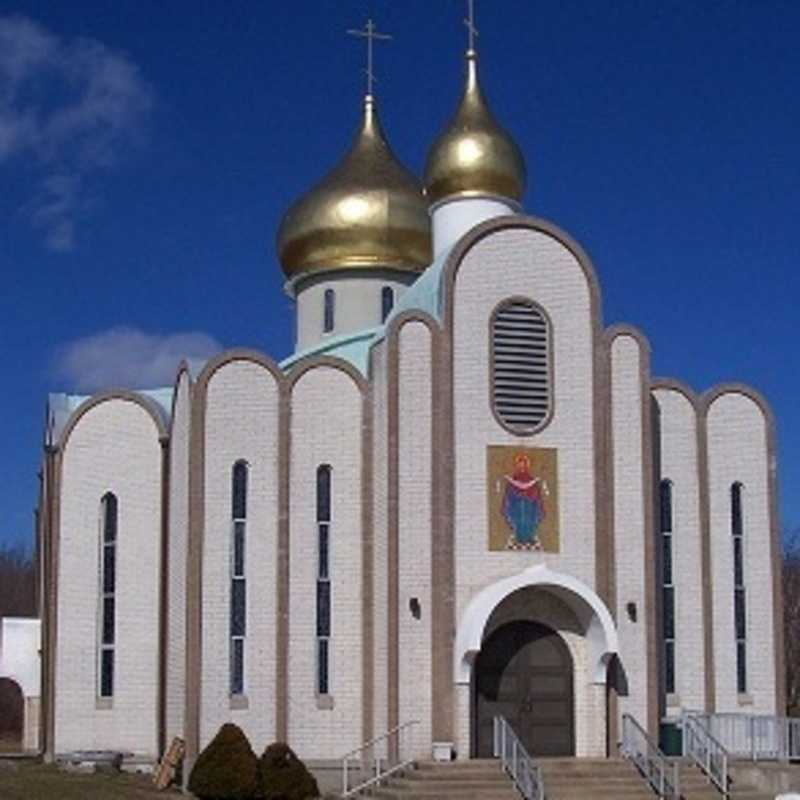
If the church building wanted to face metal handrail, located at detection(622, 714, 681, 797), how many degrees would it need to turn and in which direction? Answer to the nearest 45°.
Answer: approximately 45° to its left

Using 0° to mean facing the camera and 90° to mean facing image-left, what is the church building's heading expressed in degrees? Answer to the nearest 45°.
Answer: approximately 315°

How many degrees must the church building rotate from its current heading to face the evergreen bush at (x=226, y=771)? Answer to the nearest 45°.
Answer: approximately 90° to its right

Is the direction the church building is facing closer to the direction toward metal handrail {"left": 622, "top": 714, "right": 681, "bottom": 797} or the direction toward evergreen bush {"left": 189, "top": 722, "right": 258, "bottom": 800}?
the metal handrail

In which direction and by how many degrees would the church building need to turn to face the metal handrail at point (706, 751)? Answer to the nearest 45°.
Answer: approximately 45° to its left
